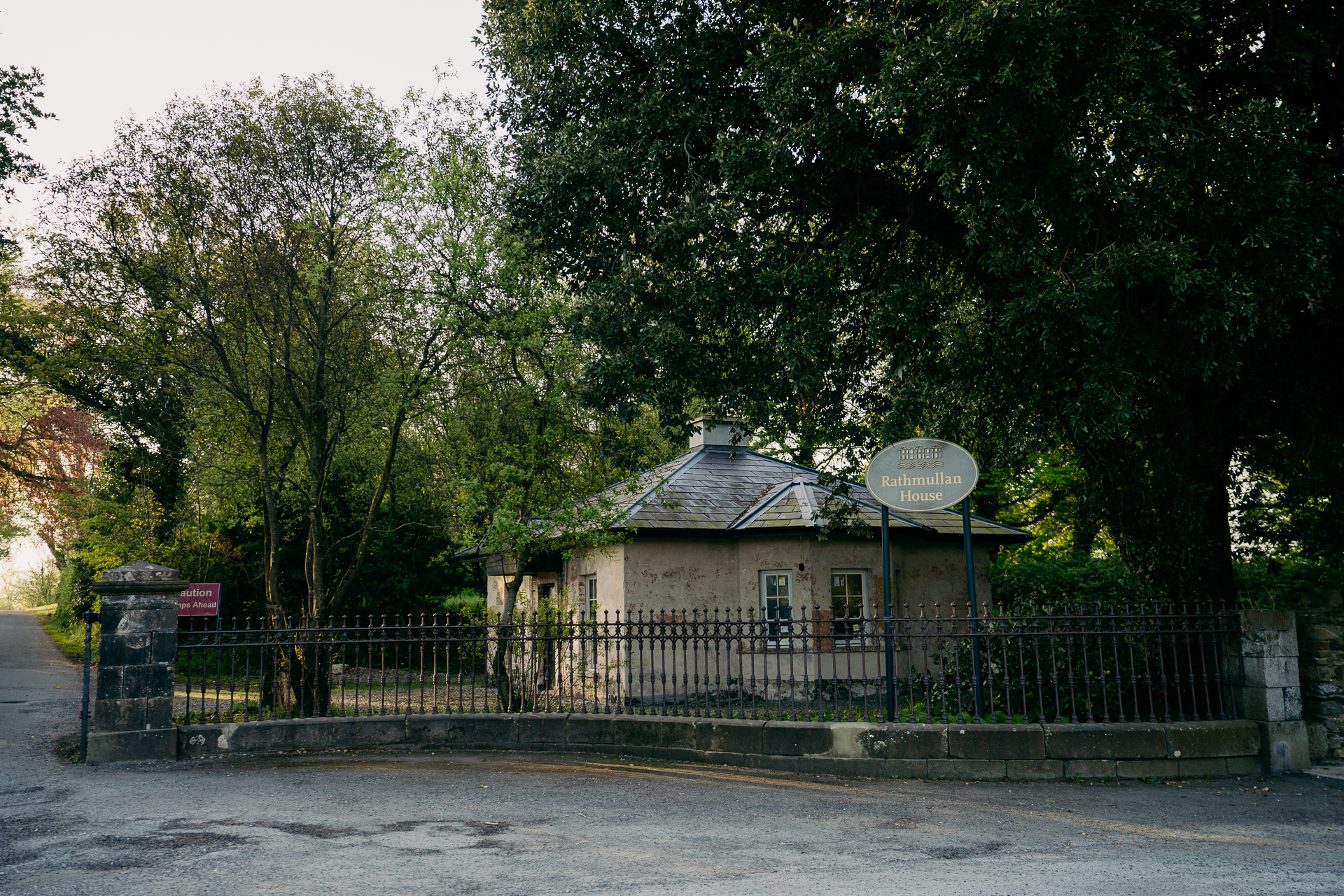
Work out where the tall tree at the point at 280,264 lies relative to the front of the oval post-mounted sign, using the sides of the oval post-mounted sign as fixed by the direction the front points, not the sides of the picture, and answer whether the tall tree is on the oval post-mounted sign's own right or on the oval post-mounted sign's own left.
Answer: on the oval post-mounted sign's own right

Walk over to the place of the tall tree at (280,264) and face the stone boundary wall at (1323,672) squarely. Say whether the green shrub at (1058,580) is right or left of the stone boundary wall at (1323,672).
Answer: left

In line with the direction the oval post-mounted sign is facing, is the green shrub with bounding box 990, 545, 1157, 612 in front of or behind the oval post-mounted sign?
behind

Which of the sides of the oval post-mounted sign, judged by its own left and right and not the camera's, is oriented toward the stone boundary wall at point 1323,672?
left

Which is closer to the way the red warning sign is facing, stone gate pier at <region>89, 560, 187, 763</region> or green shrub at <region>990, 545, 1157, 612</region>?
the stone gate pier

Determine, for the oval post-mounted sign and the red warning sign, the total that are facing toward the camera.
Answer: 2

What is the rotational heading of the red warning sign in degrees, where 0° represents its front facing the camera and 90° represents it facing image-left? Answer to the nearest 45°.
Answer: approximately 0°

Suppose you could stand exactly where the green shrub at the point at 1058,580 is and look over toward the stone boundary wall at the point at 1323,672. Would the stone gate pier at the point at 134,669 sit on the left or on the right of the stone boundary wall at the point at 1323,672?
right

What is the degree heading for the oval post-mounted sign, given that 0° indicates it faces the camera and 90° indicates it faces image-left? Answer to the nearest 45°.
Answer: approximately 0°

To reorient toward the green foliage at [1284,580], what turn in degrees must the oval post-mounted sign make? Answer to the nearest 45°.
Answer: approximately 135° to its left
